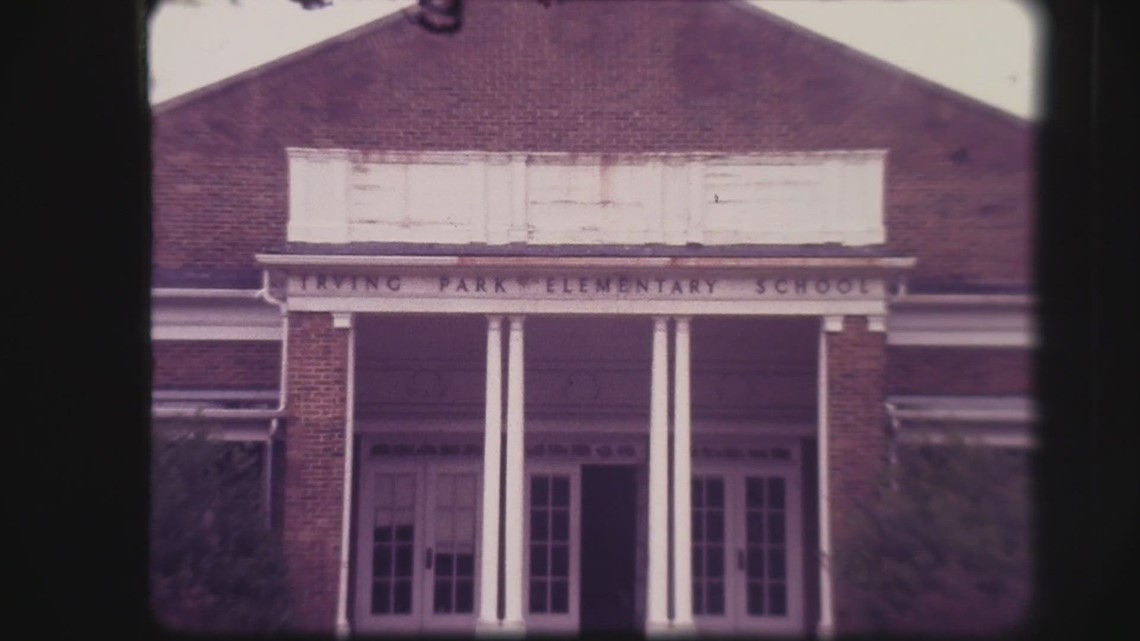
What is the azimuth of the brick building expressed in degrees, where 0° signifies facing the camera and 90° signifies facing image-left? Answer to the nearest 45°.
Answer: approximately 0°

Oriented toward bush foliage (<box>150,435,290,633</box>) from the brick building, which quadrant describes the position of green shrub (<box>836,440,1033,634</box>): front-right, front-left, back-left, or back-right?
back-left
